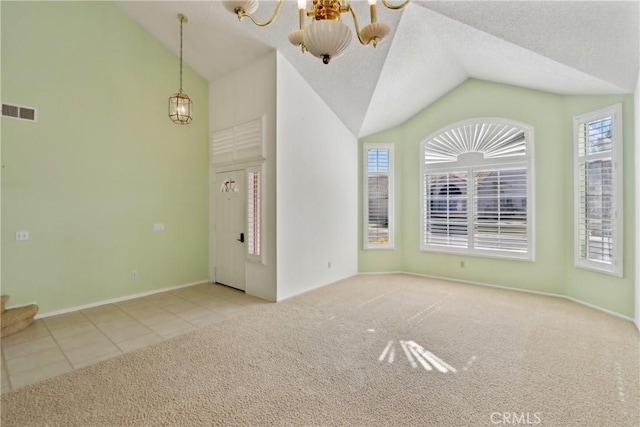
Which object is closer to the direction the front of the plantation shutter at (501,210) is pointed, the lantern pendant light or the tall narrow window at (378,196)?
the lantern pendant light

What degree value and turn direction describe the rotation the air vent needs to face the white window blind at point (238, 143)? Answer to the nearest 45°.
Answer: approximately 45° to its left

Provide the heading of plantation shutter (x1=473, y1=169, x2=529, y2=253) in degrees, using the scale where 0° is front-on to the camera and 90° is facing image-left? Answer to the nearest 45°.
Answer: approximately 0°

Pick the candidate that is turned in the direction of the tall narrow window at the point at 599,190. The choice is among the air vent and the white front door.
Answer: the air vent

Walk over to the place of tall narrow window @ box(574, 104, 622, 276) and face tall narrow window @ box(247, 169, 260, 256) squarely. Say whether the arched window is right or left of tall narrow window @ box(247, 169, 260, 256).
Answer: right

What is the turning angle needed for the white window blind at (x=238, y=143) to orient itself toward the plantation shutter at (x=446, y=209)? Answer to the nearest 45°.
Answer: approximately 135° to its left

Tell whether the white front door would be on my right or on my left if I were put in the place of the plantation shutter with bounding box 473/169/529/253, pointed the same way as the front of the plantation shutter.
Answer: on my right

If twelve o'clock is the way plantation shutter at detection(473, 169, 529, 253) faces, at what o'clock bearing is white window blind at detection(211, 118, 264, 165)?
The white window blind is roughly at 2 o'clock from the plantation shutter.

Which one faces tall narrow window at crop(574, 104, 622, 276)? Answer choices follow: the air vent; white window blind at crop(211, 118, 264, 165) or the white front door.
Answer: the air vent

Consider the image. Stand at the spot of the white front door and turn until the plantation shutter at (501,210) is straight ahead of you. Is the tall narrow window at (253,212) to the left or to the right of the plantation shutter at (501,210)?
right
